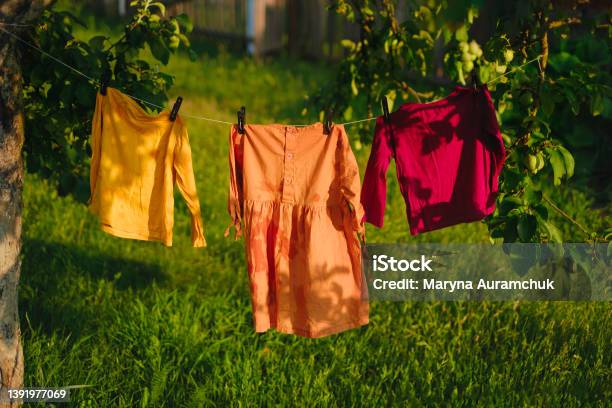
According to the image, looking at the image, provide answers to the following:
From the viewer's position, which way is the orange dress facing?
facing the viewer

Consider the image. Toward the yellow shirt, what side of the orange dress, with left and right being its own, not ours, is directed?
right

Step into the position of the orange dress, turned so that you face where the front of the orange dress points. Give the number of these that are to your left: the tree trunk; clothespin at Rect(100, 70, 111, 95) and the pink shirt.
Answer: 1

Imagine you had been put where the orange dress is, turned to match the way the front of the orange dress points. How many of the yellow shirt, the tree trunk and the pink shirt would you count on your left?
1

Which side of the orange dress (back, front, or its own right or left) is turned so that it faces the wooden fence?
back

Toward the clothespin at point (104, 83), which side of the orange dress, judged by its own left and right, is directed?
right

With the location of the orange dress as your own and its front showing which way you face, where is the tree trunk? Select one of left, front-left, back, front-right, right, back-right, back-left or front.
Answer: right

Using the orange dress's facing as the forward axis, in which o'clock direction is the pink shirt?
The pink shirt is roughly at 9 o'clock from the orange dress.

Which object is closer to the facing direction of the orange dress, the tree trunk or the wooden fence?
the tree trunk
